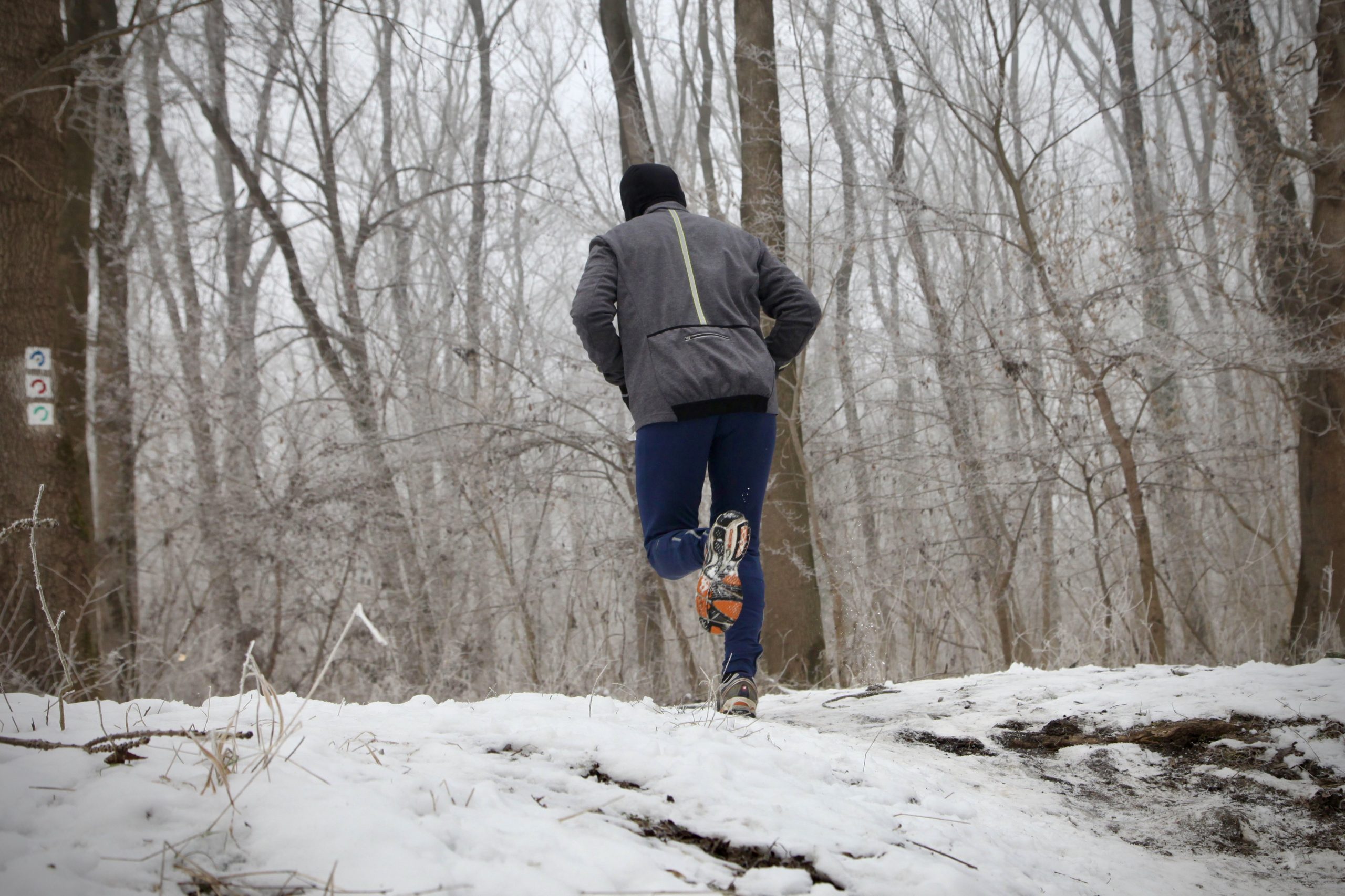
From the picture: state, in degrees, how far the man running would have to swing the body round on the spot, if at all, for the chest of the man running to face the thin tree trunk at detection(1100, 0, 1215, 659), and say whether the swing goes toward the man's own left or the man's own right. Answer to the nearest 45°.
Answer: approximately 45° to the man's own right

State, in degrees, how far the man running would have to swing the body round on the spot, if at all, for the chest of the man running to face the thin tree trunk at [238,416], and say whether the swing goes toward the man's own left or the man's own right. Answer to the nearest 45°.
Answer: approximately 45° to the man's own left

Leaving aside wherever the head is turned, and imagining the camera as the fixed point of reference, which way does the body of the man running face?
away from the camera

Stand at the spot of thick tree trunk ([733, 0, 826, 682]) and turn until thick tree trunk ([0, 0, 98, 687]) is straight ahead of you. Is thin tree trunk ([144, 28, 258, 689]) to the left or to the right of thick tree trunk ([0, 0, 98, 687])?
right

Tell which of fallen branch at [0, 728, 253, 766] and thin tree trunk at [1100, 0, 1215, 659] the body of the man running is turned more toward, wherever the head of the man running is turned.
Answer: the thin tree trunk

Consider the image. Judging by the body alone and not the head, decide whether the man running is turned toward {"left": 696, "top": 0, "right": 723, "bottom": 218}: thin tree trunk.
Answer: yes

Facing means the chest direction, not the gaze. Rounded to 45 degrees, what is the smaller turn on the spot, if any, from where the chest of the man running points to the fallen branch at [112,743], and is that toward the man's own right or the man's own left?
approximately 135° to the man's own left

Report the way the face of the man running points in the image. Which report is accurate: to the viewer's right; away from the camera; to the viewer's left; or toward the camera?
away from the camera

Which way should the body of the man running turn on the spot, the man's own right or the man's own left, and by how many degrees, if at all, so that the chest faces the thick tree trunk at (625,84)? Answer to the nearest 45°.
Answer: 0° — they already face it
